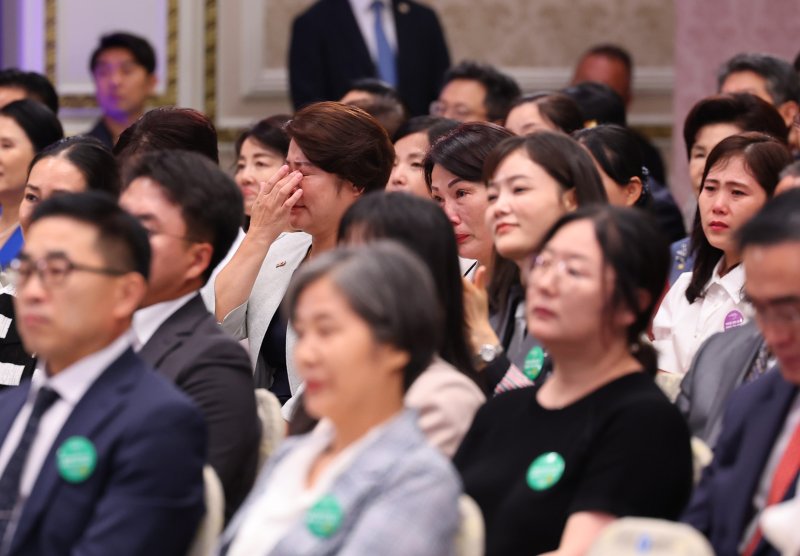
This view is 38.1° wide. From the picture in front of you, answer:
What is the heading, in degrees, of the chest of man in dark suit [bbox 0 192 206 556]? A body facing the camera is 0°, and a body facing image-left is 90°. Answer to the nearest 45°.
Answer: approximately 45°

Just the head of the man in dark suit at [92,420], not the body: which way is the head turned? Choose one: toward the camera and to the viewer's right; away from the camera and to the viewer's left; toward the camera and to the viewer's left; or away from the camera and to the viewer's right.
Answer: toward the camera and to the viewer's left

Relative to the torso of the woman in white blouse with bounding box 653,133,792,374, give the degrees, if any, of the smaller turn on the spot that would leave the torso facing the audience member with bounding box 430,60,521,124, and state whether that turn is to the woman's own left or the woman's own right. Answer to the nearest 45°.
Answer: approximately 90° to the woman's own right

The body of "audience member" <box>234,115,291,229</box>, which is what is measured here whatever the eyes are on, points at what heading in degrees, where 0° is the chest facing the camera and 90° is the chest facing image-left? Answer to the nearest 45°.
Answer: approximately 45°

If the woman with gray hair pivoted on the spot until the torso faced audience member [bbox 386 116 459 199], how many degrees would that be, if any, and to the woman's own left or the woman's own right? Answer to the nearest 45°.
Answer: approximately 135° to the woman's own right

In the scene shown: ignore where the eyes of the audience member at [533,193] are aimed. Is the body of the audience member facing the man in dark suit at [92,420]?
yes

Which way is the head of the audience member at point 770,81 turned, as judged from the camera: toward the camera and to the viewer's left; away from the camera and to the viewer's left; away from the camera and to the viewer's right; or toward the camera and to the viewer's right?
toward the camera and to the viewer's left

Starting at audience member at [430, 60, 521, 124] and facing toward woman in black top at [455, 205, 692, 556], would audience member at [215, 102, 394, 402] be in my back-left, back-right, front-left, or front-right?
front-right

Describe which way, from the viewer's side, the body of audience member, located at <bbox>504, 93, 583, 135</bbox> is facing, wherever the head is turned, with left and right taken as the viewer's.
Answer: facing the viewer and to the left of the viewer

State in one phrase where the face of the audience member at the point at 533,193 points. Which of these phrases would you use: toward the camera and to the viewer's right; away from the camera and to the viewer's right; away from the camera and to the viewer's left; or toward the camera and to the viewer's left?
toward the camera and to the viewer's left

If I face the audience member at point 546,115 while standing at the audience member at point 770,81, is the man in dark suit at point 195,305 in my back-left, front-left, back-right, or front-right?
front-left

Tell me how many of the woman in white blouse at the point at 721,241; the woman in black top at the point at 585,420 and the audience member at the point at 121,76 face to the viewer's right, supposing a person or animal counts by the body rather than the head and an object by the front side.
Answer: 0
